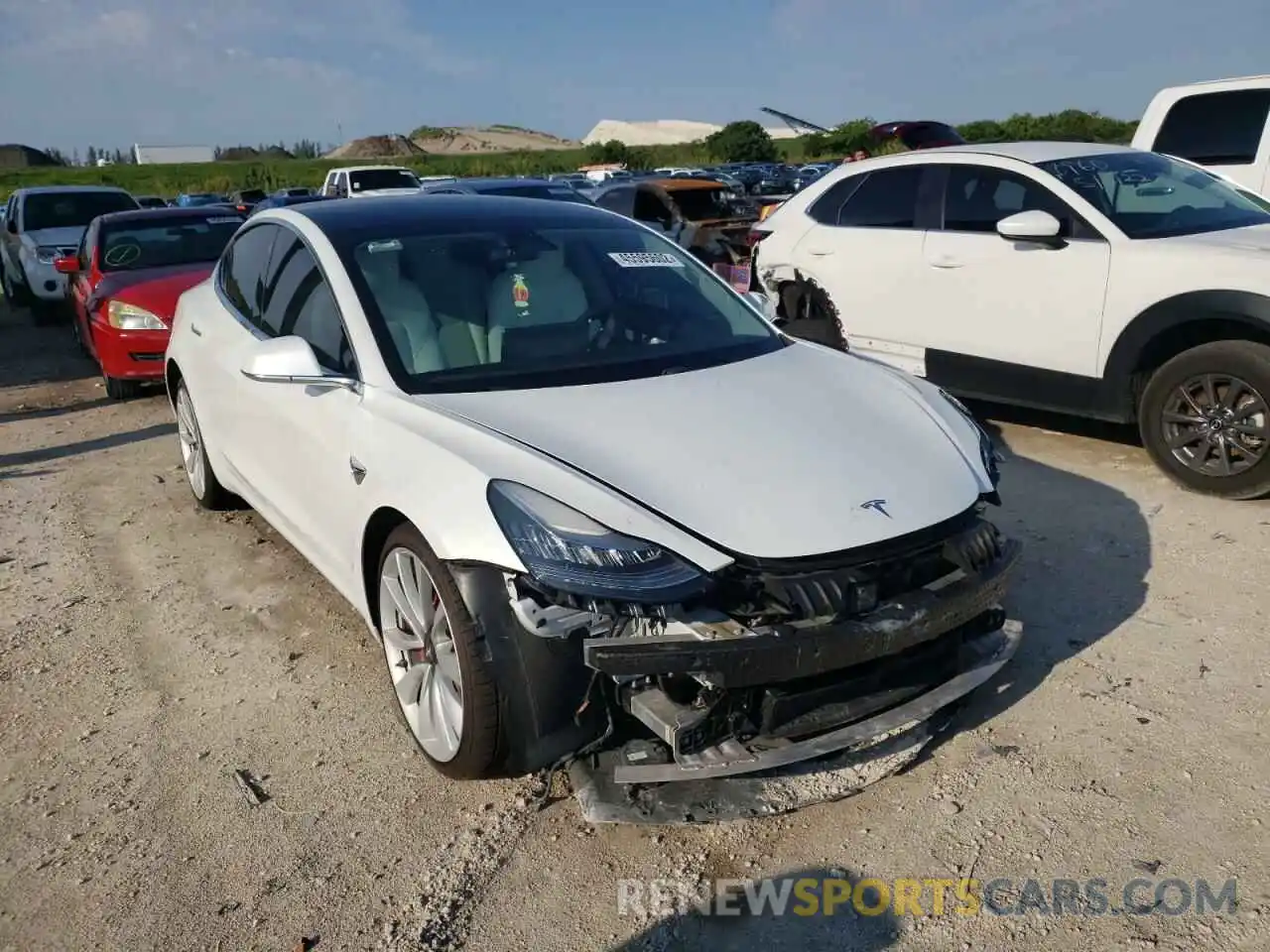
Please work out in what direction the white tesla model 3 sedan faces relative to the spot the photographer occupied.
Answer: facing the viewer and to the right of the viewer

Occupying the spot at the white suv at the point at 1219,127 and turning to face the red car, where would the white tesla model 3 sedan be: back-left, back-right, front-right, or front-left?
front-left

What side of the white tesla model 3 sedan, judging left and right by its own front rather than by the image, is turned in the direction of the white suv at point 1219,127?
left

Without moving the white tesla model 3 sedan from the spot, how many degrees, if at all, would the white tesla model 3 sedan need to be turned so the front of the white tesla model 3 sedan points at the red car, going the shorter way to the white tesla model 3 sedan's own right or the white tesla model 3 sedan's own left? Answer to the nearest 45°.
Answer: approximately 180°
